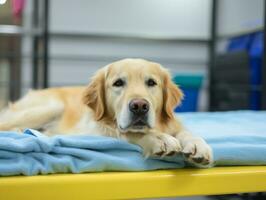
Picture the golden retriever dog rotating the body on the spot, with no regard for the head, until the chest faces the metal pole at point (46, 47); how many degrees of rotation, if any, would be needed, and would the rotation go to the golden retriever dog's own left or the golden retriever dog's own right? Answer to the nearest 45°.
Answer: approximately 135° to the golden retriever dog's own left

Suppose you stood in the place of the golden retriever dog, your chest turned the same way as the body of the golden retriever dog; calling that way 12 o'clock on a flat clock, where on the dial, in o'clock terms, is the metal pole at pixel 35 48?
The metal pole is roughly at 7 o'clock from the golden retriever dog.

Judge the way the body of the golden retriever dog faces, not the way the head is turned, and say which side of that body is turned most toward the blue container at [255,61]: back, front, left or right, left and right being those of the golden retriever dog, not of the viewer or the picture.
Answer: left

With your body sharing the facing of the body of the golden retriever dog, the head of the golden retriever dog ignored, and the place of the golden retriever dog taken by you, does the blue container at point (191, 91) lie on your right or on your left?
on your left

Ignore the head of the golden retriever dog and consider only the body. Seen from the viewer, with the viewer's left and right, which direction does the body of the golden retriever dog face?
facing the viewer and to the right of the viewer

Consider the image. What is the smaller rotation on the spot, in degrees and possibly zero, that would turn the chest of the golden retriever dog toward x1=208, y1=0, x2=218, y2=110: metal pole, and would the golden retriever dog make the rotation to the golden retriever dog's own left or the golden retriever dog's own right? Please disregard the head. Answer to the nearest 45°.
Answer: approximately 135° to the golden retriever dog's own left
